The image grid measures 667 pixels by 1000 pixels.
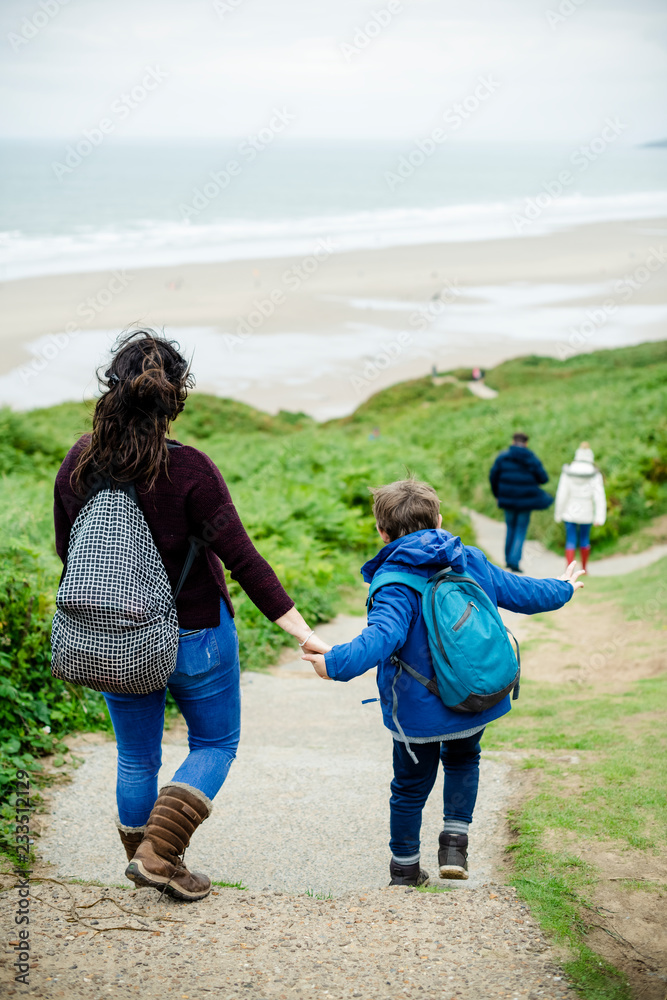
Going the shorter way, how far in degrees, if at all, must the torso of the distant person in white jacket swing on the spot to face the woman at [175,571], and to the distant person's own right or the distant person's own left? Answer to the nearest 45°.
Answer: approximately 180°

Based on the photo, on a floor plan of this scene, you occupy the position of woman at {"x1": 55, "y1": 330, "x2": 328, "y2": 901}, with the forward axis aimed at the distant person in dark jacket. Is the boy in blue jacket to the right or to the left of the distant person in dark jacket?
right

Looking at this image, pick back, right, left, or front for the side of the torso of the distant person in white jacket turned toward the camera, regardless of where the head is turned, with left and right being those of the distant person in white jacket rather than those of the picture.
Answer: back

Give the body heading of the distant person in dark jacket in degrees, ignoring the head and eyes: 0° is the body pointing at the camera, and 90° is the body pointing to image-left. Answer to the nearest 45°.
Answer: approximately 180°

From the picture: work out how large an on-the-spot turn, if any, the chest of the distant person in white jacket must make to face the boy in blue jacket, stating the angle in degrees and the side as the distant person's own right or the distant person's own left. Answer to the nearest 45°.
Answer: approximately 180°

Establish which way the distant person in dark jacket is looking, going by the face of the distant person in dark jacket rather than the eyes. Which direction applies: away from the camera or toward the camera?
away from the camera

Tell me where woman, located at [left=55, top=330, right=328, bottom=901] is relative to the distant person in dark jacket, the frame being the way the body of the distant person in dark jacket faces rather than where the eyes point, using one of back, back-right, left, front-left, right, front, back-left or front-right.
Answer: back

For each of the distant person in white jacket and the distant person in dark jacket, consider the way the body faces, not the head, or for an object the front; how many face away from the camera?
2

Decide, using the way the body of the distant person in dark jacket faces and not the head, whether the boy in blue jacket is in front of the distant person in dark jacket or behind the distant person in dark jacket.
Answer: behind

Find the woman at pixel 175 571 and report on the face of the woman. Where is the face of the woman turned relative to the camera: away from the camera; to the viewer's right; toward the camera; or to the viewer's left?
away from the camera
